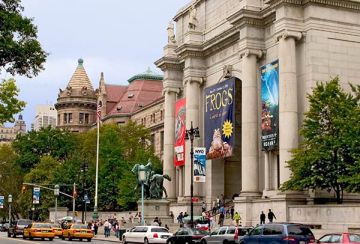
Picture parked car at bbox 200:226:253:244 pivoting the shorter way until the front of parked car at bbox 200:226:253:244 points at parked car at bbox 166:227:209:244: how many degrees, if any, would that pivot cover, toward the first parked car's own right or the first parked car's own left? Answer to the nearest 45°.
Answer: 0° — it already faces it

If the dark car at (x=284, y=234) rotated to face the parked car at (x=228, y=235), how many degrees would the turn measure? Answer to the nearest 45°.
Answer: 0° — it already faces it

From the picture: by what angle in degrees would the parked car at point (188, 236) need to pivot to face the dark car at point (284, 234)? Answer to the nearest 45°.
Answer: approximately 180°

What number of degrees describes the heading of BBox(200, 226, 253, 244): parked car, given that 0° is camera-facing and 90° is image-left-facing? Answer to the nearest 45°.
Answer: approximately 135°

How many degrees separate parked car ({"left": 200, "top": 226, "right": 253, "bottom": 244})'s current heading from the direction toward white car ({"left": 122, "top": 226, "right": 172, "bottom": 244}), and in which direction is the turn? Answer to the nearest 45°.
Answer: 0° — it already faces it

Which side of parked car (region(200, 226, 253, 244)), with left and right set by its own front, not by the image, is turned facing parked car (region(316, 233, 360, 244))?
back

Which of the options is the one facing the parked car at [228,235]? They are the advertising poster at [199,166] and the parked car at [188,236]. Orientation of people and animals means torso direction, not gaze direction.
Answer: the advertising poster
